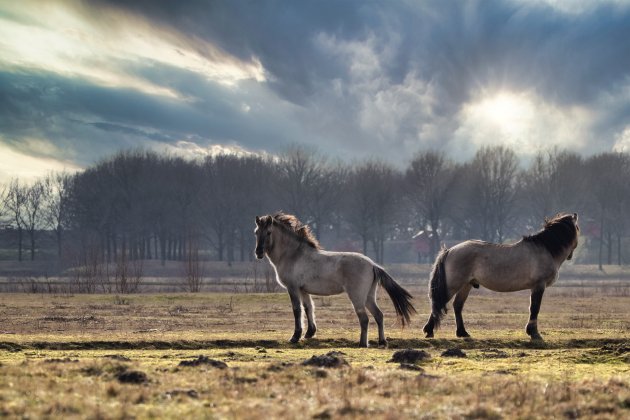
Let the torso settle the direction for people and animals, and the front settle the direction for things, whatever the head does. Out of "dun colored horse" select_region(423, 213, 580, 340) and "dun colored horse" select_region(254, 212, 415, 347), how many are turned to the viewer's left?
1

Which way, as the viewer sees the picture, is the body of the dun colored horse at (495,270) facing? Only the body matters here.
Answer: to the viewer's right

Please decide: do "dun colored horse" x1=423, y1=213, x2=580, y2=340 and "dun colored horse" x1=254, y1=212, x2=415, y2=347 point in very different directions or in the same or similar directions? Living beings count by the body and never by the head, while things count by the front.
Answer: very different directions

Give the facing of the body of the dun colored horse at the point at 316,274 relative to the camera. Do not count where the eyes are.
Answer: to the viewer's left

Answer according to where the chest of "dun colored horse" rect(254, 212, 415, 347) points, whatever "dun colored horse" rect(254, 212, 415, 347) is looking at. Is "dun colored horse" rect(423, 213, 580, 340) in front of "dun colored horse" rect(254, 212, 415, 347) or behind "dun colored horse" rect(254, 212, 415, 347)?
behind

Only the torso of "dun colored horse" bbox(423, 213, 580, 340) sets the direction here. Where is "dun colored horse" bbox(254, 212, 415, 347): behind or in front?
behind

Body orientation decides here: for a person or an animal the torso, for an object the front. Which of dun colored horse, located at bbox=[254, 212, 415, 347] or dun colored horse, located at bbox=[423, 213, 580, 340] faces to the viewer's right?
dun colored horse, located at bbox=[423, 213, 580, 340]
